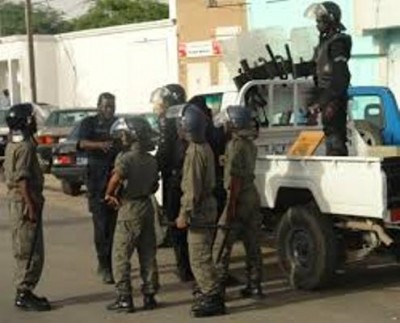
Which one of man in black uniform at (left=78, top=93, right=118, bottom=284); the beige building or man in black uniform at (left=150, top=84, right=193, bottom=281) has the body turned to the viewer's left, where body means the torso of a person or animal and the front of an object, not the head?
man in black uniform at (left=150, top=84, right=193, bottom=281)

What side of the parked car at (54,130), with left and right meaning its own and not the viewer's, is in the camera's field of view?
back

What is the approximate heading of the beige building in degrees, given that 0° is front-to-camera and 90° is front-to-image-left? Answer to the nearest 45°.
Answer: approximately 0°

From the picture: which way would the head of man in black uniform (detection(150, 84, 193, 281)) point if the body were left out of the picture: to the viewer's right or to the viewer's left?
to the viewer's left

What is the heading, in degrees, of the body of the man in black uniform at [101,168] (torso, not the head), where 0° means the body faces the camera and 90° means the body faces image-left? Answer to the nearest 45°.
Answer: approximately 315°

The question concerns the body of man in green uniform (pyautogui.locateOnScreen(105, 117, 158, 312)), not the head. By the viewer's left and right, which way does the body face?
facing away from the viewer and to the left of the viewer

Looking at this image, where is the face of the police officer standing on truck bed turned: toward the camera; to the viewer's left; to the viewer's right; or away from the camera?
to the viewer's left

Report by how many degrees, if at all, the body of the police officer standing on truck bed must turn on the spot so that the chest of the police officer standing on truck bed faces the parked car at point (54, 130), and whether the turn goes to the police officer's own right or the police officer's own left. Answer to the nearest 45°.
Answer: approximately 45° to the police officer's own right

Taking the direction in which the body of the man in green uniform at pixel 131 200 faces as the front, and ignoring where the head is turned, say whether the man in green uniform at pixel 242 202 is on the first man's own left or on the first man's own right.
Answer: on the first man's own right

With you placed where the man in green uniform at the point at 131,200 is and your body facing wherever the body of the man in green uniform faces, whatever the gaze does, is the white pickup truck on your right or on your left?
on your right

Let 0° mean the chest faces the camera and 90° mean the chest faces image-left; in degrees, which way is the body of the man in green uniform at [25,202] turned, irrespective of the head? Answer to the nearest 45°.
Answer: approximately 270°

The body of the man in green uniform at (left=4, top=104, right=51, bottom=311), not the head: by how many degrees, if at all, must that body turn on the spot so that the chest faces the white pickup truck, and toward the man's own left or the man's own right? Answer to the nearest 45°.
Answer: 0° — they already face it

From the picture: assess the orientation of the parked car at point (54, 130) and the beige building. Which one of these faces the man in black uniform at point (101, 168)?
the beige building
